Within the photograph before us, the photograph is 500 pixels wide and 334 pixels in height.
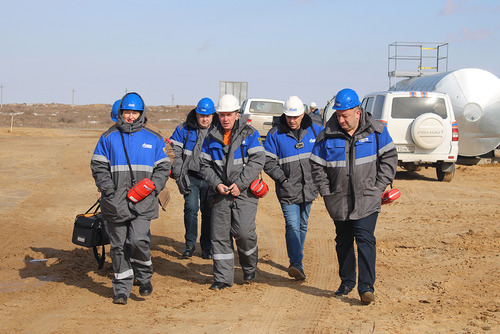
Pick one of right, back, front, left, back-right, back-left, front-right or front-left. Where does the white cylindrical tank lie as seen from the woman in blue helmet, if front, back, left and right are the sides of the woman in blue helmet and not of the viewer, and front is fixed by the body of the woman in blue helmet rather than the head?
back-left

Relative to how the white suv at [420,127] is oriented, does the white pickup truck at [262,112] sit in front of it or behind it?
in front

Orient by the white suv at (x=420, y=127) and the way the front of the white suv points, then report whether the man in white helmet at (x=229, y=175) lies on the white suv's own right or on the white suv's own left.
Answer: on the white suv's own left

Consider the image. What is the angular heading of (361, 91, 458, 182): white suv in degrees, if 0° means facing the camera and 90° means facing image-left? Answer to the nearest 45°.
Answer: approximately 135°

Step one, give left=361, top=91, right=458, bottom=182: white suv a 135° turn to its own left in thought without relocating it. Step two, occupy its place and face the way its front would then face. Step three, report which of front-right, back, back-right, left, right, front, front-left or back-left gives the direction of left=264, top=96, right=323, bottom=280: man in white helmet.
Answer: front

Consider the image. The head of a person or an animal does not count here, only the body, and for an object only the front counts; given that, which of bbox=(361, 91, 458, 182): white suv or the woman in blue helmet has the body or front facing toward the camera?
the woman in blue helmet

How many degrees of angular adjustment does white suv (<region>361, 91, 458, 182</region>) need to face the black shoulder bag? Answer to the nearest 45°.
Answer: approximately 135° to its left

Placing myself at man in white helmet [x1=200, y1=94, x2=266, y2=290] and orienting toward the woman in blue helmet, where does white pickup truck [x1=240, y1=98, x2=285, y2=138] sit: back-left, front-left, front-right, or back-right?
back-right

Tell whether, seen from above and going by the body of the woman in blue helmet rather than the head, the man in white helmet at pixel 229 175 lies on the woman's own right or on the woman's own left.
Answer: on the woman's own left

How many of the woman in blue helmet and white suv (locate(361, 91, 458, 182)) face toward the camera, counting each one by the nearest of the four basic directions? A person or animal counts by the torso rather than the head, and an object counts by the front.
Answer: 1

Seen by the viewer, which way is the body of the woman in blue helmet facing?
toward the camera

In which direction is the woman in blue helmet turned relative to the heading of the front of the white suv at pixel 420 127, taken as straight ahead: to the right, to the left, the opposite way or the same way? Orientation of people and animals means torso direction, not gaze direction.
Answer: the opposite way
